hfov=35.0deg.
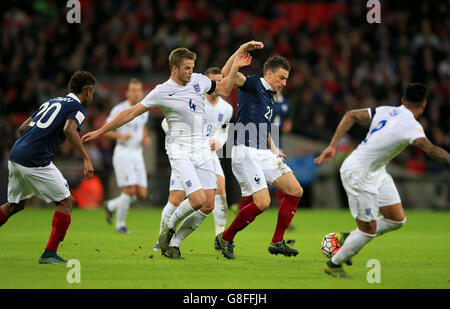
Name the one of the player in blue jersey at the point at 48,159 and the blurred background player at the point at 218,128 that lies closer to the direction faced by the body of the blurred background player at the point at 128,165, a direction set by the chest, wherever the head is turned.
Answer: the blurred background player

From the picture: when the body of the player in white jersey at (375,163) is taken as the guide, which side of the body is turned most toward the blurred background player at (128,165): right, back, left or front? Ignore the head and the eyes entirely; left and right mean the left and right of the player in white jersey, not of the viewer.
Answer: left

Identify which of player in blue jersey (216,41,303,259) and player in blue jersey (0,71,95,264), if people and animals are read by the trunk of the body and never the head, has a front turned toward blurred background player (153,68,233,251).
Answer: player in blue jersey (0,71,95,264)

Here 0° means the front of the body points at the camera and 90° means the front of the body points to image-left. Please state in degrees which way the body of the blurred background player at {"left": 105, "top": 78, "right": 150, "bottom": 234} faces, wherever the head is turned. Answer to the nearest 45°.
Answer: approximately 315°

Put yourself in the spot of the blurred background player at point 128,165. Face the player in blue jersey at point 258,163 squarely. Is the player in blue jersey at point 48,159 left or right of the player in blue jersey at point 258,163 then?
right

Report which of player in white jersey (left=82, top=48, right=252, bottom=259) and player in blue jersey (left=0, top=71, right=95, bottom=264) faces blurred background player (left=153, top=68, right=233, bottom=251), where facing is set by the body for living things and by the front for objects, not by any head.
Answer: the player in blue jersey

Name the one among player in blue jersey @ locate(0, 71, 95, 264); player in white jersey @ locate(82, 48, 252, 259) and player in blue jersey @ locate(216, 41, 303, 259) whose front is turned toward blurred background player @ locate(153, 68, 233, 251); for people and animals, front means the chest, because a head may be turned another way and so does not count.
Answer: player in blue jersey @ locate(0, 71, 95, 264)

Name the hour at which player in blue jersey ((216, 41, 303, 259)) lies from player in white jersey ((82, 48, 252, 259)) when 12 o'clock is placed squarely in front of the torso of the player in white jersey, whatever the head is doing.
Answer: The player in blue jersey is roughly at 10 o'clock from the player in white jersey.
